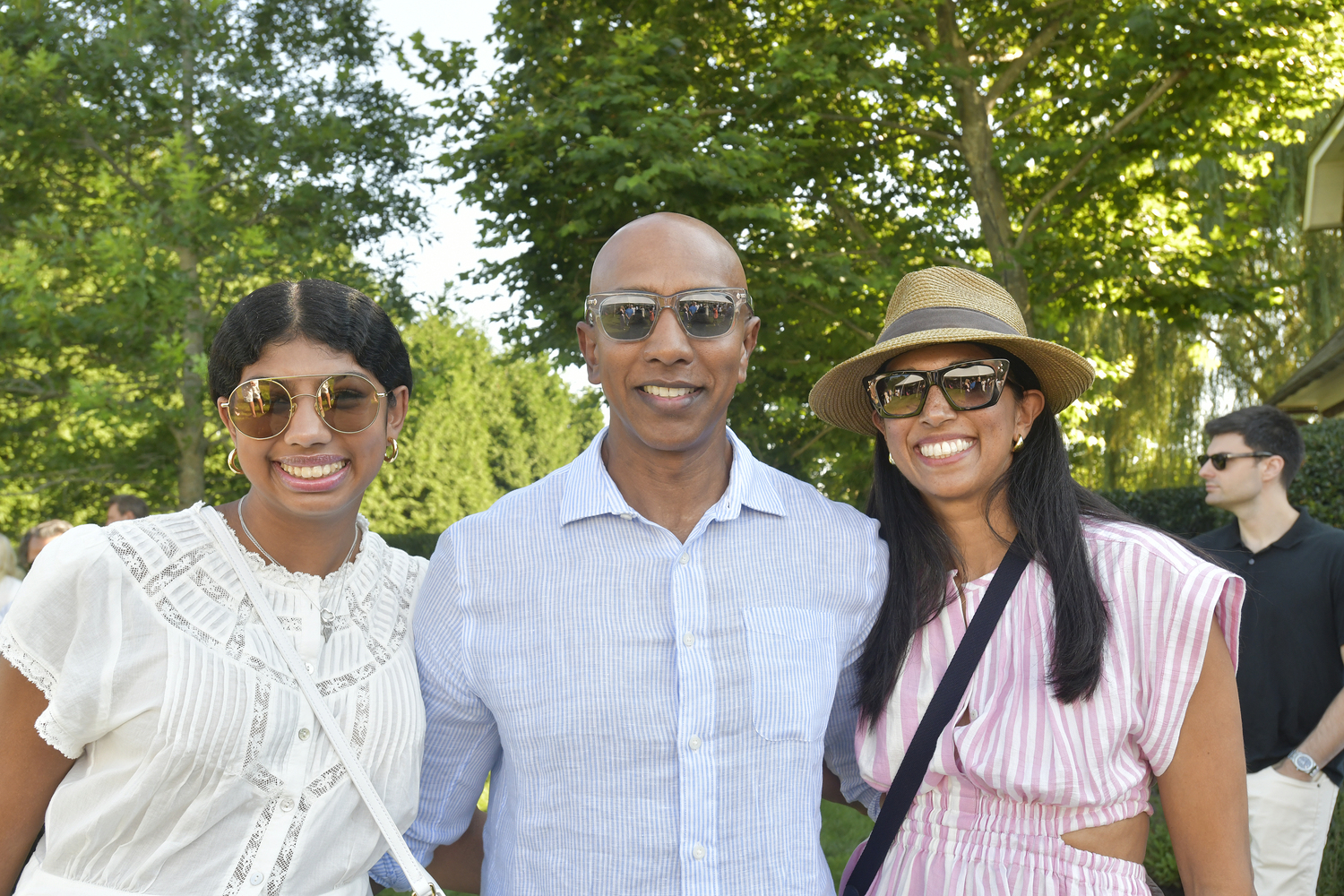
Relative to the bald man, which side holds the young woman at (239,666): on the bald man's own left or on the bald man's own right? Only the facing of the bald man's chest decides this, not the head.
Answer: on the bald man's own right

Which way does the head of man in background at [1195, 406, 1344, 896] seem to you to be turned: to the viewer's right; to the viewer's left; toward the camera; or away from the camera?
to the viewer's left

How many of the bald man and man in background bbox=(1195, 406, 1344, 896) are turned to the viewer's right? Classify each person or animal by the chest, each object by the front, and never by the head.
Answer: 0

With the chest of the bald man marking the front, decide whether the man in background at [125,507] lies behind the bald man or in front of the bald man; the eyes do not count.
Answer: behind

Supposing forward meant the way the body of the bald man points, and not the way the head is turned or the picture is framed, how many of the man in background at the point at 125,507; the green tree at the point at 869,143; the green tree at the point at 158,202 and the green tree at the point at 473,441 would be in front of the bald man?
0

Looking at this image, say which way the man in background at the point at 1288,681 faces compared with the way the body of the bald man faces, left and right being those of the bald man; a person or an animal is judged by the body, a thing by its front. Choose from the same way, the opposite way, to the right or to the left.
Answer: to the right

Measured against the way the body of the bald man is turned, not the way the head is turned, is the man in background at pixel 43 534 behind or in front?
behind

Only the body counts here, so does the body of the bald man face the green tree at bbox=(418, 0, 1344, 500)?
no

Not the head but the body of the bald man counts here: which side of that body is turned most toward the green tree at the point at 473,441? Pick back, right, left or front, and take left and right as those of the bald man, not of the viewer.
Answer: back

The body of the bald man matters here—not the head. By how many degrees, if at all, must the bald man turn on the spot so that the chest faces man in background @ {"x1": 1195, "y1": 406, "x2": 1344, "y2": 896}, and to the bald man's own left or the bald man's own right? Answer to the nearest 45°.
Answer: approximately 135° to the bald man's own left

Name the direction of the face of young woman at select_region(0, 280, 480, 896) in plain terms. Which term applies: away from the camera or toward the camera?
toward the camera

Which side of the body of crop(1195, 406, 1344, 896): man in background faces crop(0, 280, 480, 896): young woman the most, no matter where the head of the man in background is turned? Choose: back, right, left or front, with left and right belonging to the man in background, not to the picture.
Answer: front

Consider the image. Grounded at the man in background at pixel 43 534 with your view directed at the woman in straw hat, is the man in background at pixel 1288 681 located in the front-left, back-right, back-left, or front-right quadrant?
front-left

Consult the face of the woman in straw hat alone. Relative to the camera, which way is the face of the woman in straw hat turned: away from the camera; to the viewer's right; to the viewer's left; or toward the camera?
toward the camera

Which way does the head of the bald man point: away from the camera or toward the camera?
toward the camera

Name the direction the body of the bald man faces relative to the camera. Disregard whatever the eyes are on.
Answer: toward the camera

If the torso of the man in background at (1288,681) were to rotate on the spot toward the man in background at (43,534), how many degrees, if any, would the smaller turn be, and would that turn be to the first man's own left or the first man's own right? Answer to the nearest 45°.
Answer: approximately 45° to the first man's own right

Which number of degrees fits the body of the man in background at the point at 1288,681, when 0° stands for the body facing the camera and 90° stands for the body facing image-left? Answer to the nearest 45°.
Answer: approximately 45°

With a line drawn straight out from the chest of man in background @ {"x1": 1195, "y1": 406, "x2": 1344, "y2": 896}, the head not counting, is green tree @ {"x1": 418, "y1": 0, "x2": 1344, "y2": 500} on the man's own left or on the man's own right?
on the man's own right

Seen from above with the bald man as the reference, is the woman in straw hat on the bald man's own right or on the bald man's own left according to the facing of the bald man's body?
on the bald man's own left

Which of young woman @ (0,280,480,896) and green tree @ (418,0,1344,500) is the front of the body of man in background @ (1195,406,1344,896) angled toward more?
the young woman

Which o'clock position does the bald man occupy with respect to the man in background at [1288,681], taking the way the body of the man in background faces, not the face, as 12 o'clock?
The bald man is roughly at 11 o'clock from the man in background.
